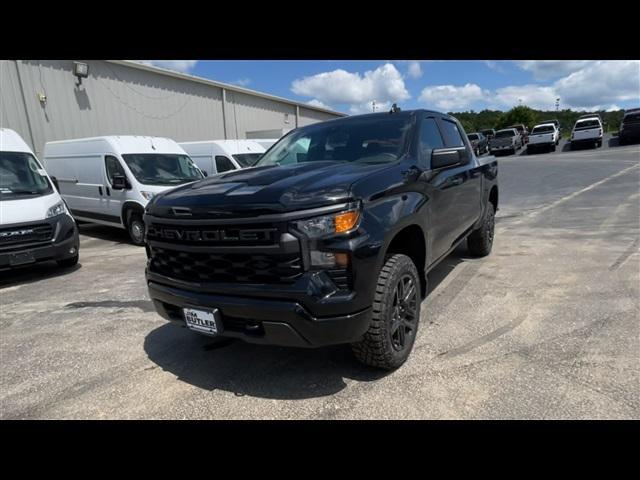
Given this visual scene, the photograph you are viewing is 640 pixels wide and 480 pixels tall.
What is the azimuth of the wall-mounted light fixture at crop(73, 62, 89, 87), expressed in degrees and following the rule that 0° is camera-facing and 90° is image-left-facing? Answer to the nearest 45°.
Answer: approximately 315°

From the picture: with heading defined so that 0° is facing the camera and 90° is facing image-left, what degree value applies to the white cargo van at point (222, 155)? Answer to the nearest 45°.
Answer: approximately 315°

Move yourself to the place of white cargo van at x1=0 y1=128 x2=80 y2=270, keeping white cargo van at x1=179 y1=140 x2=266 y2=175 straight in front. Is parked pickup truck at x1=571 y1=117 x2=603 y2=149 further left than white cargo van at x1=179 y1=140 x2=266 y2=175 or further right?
right

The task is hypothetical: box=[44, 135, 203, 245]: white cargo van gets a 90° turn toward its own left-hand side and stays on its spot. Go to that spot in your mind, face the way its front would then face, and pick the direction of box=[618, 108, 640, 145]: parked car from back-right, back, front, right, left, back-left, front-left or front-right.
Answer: front-right

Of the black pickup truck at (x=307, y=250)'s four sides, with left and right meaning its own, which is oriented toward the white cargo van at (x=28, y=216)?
right

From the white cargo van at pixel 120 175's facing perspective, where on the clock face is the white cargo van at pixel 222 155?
the white cargo van at pixel 222 155 is roughly at 9 o'clock from the white cargo van at pixel 120 175.

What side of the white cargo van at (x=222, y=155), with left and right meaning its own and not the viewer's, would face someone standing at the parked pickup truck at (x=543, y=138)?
left

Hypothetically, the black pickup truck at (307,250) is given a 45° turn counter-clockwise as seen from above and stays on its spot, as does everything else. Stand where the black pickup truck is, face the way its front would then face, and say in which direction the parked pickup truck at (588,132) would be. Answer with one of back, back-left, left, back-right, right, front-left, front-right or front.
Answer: back-left

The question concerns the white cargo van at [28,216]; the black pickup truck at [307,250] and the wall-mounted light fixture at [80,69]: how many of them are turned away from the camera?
0

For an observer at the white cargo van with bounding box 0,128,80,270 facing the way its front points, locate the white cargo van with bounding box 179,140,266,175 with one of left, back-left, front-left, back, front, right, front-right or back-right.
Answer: left

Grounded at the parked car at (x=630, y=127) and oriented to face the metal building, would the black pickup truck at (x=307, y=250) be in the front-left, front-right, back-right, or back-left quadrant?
front-left

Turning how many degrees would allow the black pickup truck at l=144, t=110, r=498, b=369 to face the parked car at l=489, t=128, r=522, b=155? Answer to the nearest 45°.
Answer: approximately 180°
